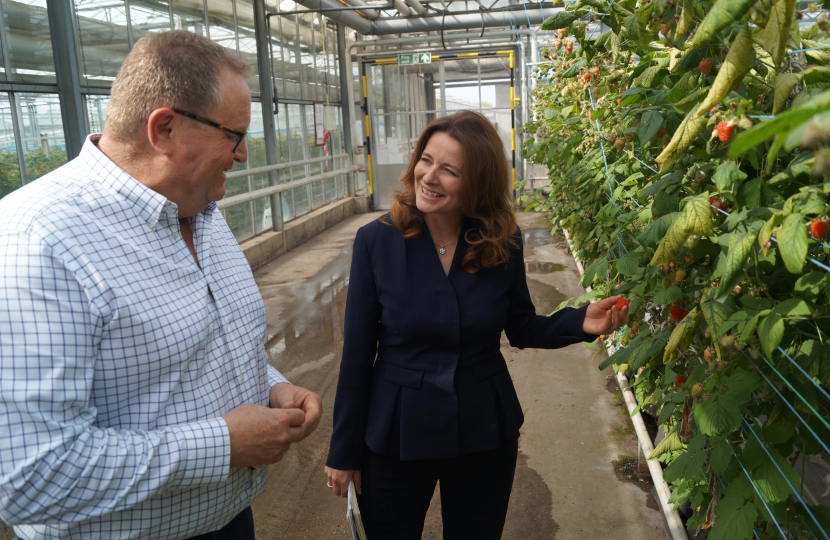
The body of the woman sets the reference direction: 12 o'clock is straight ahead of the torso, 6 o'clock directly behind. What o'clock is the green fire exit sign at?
The green fire exit sign is roughly at 6 o'clock from the woman.

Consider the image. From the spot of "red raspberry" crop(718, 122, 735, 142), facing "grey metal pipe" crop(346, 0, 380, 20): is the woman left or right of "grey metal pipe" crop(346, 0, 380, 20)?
left

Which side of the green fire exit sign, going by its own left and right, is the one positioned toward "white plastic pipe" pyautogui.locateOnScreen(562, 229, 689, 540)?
front

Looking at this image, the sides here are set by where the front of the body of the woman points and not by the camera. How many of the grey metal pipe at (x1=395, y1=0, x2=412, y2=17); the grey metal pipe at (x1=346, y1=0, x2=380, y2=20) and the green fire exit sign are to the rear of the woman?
3

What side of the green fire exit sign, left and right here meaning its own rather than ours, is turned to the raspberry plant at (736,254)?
front

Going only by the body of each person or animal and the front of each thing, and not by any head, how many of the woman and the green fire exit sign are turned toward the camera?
2

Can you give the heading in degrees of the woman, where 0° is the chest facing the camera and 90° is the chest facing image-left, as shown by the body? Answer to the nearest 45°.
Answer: approximately 0°

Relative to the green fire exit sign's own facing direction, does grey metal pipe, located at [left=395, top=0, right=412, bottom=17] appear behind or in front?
in front

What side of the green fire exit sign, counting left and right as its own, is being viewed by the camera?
front

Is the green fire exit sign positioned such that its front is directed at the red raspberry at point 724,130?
yes

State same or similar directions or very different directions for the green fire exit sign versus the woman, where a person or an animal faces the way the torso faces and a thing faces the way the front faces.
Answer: same or similar directions

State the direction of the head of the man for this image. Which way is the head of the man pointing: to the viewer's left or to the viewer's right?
to the viewer's right

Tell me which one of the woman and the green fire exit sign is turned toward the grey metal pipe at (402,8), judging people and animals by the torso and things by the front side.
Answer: the green fire exit sign

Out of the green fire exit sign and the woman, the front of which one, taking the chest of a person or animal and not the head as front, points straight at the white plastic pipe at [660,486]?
the green fire exit sign

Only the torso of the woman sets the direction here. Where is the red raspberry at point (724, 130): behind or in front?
in front
